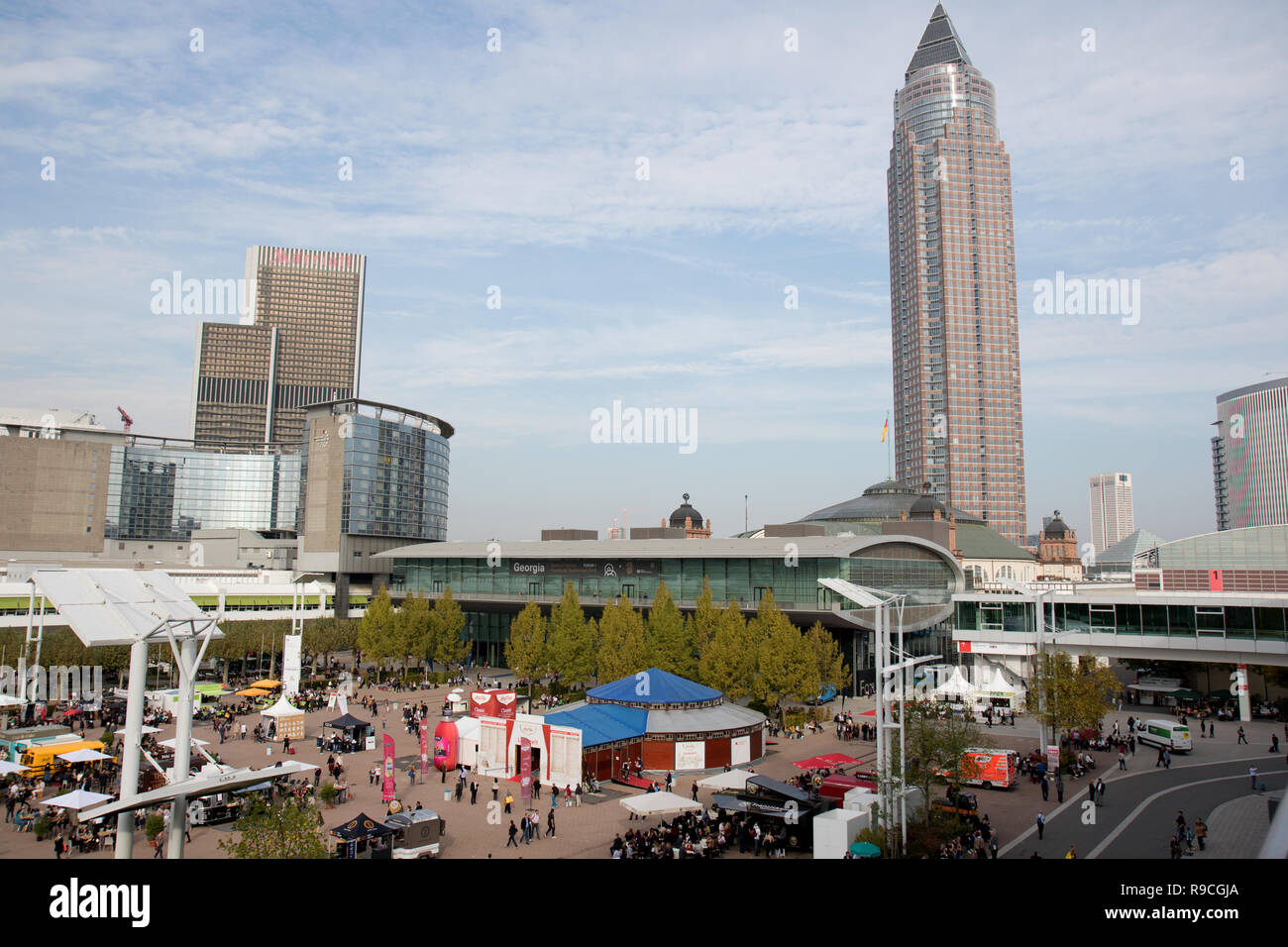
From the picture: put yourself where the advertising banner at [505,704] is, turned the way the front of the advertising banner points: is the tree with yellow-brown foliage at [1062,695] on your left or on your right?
on your left

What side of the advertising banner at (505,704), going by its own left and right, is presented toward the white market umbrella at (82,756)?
right

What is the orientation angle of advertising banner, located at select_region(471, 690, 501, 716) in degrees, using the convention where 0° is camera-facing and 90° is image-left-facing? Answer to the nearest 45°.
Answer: approximately 0°

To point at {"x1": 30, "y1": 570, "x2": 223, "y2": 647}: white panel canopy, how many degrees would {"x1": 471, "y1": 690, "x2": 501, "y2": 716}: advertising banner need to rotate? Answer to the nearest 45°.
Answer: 0° — it already faces it

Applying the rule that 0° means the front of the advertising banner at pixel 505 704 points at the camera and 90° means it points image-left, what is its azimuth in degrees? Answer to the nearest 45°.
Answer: approximately 0°

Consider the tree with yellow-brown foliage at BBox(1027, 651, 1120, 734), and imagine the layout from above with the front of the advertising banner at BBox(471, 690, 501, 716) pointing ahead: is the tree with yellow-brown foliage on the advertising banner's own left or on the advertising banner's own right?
on the advertising banner's own left
